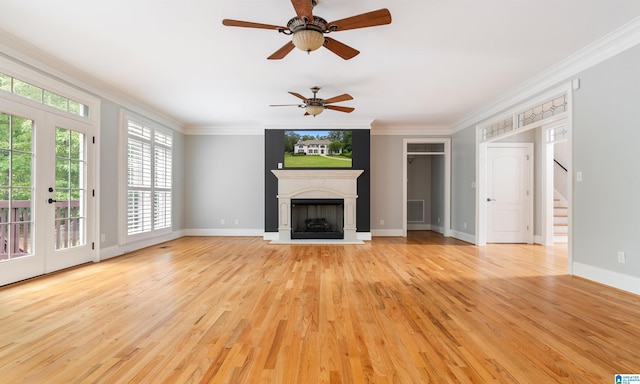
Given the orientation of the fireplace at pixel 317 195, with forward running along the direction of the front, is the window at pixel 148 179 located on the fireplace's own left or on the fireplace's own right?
on the fireplace's own right

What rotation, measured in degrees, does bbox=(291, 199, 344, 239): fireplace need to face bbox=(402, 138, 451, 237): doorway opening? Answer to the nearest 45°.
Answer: approximately 135° to its left

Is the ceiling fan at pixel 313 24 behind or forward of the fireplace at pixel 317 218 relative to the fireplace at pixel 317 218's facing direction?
forward

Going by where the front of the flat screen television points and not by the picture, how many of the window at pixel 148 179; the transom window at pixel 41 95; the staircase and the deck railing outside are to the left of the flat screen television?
1

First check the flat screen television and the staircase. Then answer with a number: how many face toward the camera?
2

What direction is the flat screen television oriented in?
toward the camera

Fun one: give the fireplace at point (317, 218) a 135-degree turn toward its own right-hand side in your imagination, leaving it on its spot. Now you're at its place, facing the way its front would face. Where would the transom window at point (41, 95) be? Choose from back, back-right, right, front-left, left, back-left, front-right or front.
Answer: left

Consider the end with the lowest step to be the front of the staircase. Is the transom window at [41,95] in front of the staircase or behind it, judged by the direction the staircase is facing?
in front

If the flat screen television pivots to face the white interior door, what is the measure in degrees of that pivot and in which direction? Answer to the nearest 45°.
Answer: approximately 90° to its left

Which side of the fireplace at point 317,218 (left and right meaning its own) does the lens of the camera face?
front

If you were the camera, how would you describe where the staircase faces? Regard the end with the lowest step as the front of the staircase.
facing the viewer
